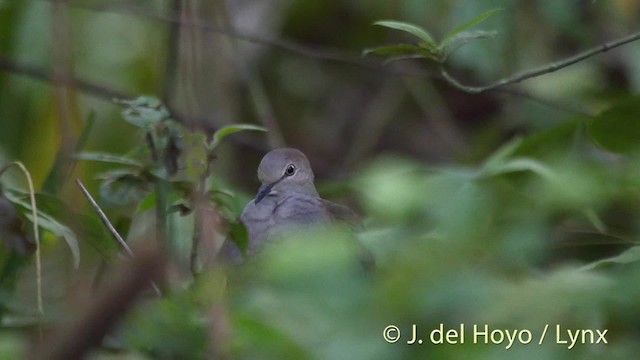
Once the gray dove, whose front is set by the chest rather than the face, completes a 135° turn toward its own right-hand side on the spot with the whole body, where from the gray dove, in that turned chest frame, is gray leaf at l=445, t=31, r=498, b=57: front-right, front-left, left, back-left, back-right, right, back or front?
back-right

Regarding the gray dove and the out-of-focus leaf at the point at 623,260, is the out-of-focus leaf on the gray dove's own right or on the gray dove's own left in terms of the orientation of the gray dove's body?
on the gray dove's own left

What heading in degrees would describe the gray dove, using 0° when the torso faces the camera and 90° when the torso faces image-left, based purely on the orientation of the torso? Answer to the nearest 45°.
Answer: approximately 45°
